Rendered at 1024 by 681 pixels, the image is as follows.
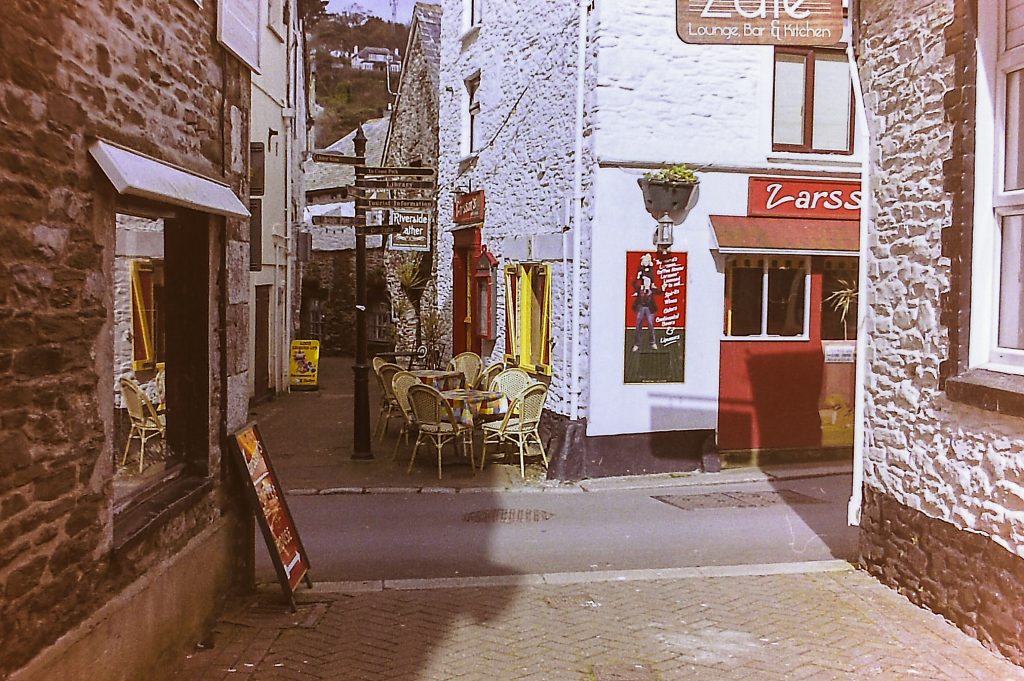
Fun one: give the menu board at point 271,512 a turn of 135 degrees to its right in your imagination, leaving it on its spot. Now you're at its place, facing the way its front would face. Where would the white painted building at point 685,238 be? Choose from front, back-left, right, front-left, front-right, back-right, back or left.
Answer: back-right

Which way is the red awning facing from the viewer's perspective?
toward the camera

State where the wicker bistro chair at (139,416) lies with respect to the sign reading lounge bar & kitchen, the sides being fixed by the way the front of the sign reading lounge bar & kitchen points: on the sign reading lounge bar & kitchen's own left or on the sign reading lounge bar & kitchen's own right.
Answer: on the sign reading lounge bar & kitchen's own right

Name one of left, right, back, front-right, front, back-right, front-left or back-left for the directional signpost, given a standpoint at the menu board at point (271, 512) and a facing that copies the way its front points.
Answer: back-left

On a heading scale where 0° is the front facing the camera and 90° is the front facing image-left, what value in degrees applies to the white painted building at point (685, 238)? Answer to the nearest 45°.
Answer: approximately 0°

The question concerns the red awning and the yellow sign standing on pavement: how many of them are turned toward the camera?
2

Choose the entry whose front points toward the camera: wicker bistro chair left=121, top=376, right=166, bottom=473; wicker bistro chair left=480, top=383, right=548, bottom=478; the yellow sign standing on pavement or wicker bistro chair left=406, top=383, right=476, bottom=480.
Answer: the yellow sign standing on pavement

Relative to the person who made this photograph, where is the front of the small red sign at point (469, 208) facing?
facing the viewer and to the left of the viewer

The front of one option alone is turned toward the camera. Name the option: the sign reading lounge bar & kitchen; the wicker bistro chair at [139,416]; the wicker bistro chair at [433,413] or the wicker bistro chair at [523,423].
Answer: the sign reading lounge bar & kitchen

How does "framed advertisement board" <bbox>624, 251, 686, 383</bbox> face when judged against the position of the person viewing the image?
facing the viewer
